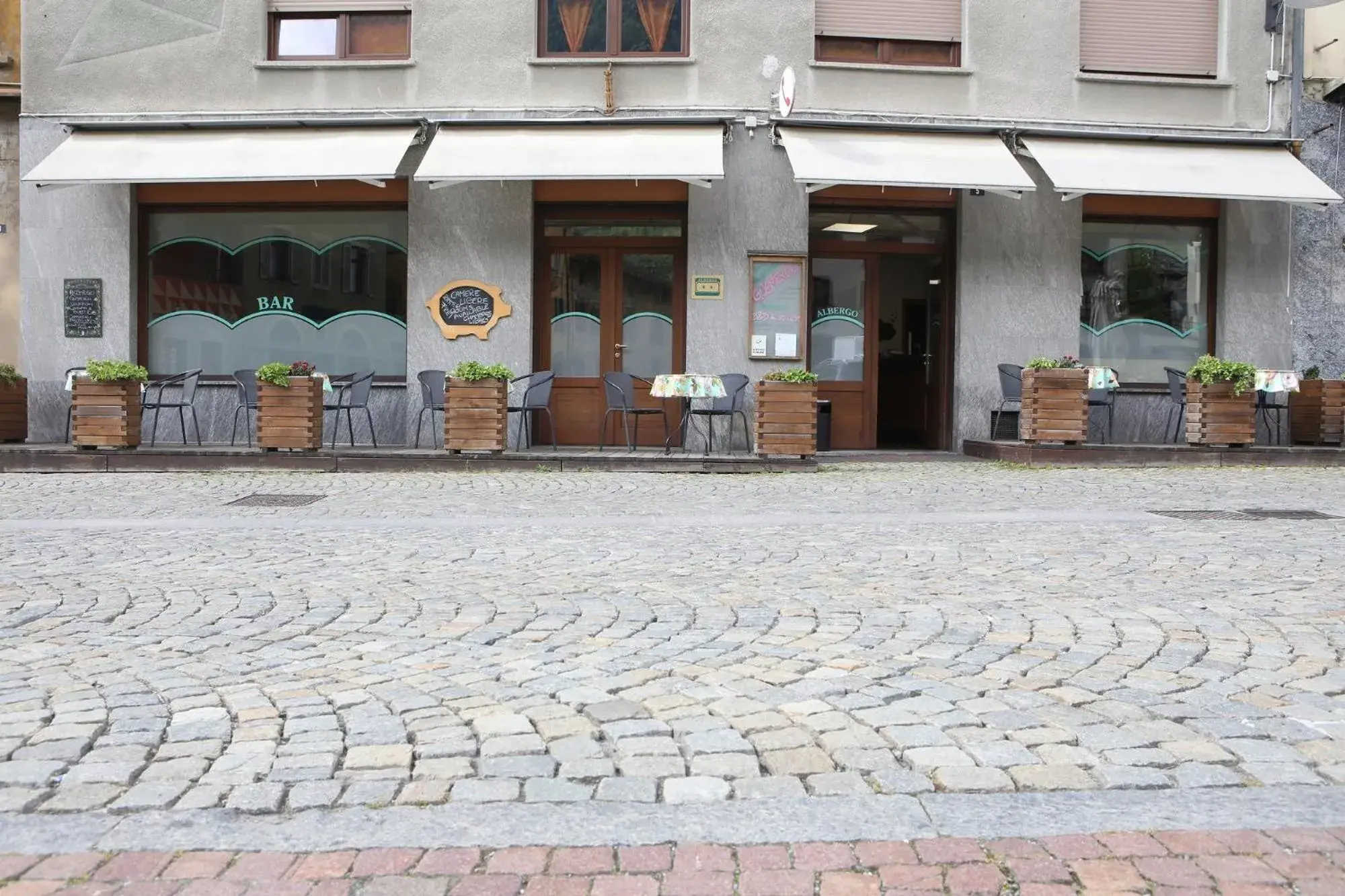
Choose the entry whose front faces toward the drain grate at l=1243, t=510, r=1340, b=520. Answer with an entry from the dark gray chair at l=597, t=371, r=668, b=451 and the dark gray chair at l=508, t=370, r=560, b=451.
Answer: the dark gray chair at l=597, t=371, r=668, b=451

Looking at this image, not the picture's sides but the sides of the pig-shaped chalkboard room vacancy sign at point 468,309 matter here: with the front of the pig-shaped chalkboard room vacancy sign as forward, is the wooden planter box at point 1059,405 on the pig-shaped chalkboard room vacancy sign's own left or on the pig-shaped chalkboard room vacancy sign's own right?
on the pig-shaped chalkboard room vacancy sign's own left

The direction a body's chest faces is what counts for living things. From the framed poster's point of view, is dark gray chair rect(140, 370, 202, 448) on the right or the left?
on its right

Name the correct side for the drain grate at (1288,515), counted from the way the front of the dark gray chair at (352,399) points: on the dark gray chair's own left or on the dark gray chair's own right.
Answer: on the dark gray chair's own left

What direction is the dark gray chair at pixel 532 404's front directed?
to the viewer's left

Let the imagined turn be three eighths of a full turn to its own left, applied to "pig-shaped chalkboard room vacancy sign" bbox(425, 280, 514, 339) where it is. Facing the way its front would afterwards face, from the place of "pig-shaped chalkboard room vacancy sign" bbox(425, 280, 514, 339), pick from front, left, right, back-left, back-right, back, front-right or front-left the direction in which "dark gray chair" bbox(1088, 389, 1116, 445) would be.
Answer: front-right

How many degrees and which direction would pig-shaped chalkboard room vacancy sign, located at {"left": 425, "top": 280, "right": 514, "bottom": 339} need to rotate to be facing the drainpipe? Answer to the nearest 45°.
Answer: approximately 90° to its left

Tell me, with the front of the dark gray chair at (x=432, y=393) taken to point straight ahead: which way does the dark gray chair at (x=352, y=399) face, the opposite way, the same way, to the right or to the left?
the opposite way

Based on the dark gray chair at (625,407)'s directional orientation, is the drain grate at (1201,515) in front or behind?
in front

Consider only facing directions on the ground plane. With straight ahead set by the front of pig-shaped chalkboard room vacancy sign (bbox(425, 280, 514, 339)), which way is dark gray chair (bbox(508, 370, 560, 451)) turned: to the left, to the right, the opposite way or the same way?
to the right

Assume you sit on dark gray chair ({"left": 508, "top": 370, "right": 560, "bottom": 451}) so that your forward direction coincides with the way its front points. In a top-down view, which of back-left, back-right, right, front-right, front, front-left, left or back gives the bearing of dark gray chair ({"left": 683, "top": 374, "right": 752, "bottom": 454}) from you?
back

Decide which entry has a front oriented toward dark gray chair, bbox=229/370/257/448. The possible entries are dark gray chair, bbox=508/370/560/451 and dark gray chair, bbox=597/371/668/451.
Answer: dark gray chair, bbox=508/370/560/451

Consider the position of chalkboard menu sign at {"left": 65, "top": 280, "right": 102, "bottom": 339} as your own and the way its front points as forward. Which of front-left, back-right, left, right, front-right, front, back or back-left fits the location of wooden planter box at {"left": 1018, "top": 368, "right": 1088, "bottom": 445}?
front-left

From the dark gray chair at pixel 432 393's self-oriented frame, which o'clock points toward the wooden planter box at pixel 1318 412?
The wooden planter box is roughly at 11 o'clock from the dark gray chair.

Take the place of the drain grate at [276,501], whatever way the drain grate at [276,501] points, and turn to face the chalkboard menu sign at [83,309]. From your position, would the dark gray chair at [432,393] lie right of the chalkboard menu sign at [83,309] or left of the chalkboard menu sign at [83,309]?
right

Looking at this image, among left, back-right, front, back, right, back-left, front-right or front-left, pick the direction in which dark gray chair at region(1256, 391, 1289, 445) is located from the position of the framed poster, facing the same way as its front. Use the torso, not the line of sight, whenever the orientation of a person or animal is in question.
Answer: left
